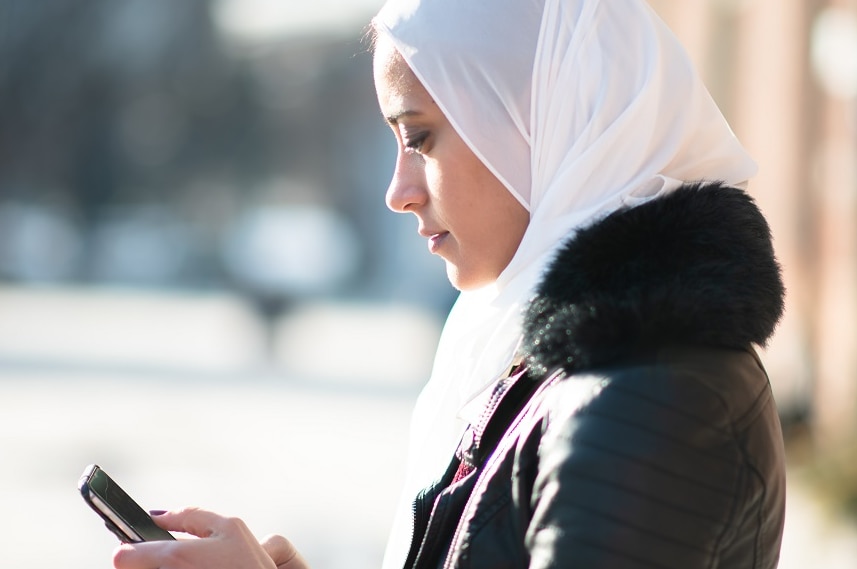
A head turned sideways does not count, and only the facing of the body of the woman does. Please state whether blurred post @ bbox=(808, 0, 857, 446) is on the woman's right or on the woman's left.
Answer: on the woman's right

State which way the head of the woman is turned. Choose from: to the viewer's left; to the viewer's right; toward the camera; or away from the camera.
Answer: to the viewer's left

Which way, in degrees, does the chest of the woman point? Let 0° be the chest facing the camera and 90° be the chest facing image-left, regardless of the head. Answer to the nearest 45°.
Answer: approximately 90°
